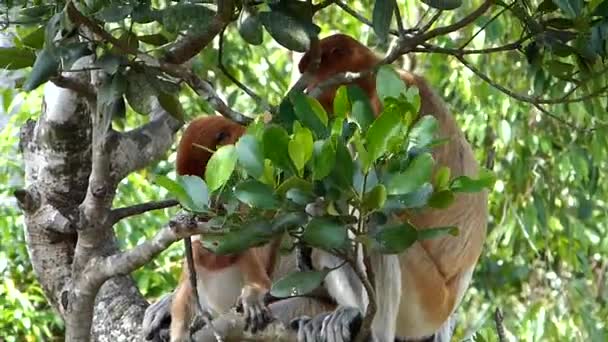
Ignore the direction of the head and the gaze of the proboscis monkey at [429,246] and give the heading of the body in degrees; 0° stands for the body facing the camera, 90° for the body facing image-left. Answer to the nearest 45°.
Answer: approximately 90°

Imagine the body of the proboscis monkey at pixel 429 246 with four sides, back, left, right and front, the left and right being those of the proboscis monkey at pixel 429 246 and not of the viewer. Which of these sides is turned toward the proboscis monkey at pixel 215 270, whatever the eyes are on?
front
